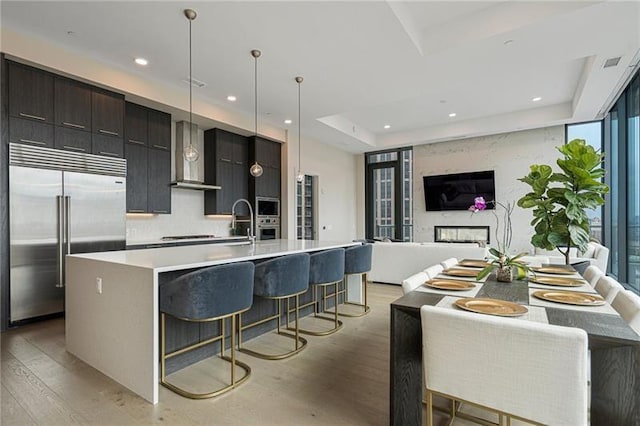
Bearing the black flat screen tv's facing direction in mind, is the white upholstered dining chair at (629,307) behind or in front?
in front

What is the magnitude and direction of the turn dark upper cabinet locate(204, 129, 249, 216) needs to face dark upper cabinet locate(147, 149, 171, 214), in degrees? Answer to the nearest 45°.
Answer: approximately 90° to its right

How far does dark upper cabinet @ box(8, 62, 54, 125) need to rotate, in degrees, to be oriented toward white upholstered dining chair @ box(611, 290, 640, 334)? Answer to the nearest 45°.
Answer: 0° — it already faces it

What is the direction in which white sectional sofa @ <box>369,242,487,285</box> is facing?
away from the camera

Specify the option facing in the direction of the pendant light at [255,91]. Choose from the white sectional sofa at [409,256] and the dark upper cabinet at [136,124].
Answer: the dark upper cabinet

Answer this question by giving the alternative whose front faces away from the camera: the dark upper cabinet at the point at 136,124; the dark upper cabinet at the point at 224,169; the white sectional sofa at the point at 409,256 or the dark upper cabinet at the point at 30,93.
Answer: the white sectional sofa

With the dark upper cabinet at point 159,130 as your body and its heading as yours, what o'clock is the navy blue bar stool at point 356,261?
The navy blue bar stool is roughly at 12 o'clock from the dark upper cabinet.

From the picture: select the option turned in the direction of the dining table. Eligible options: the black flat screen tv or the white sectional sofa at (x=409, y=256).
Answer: the black flat screen tv

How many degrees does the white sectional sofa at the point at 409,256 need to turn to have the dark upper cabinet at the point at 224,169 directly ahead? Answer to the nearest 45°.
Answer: approximately 90° to its left

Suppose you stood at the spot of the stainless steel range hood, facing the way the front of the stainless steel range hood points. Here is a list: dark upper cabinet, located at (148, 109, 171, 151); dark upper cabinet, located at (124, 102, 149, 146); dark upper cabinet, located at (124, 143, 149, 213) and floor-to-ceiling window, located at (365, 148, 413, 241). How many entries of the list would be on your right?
3

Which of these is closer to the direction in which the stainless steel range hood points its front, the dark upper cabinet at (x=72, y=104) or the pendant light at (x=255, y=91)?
the pendant light

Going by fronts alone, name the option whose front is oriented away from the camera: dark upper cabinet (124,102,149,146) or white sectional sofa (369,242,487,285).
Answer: the white sectional sofa

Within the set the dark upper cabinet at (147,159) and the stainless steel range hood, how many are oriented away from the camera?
0

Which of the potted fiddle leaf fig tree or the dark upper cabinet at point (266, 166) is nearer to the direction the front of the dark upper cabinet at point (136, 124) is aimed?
the potted fiddle leaf fig tree

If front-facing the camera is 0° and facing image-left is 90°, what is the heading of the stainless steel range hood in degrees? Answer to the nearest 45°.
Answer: approximately 315°

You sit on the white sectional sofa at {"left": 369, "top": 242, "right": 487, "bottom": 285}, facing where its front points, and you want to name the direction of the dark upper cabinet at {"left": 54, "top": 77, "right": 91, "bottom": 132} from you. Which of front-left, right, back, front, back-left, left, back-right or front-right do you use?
back-left

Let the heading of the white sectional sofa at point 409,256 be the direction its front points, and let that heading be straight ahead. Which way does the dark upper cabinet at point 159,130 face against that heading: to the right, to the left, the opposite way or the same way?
to the right

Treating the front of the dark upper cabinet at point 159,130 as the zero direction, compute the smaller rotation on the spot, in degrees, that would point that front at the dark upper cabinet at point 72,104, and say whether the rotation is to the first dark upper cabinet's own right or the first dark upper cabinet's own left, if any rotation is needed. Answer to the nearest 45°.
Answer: approximately 90° to the first dark upper cabinet's own right
